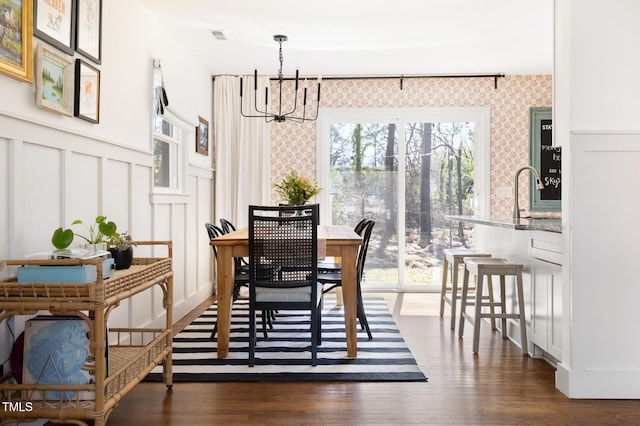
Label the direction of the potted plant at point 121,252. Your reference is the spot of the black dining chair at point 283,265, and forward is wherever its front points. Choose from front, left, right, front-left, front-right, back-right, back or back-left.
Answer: back-left

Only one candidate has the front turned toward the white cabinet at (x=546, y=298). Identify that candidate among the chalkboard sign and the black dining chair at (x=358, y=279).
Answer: the chalkboard sign

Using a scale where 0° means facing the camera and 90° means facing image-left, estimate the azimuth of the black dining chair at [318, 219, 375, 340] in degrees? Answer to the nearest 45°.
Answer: approximately 90°
